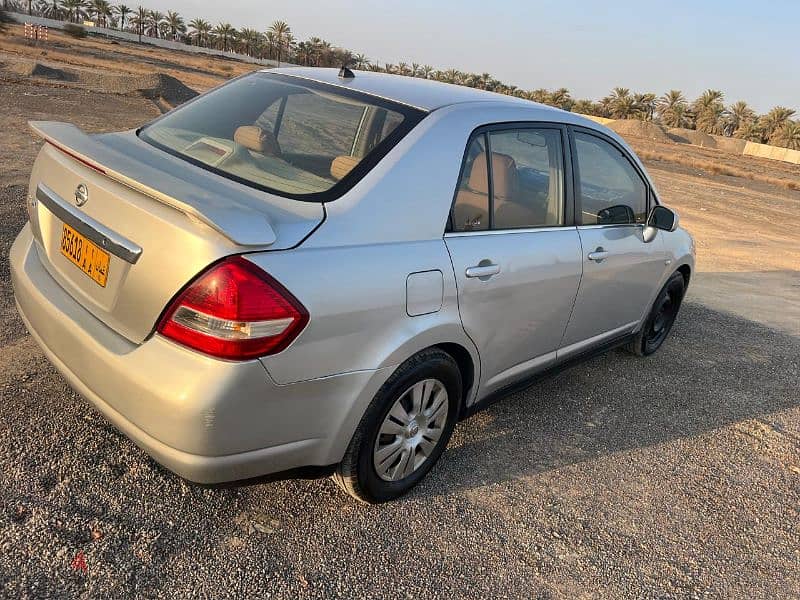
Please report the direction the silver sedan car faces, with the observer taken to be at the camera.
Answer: facing away from the viewer and to the right of the viewer
